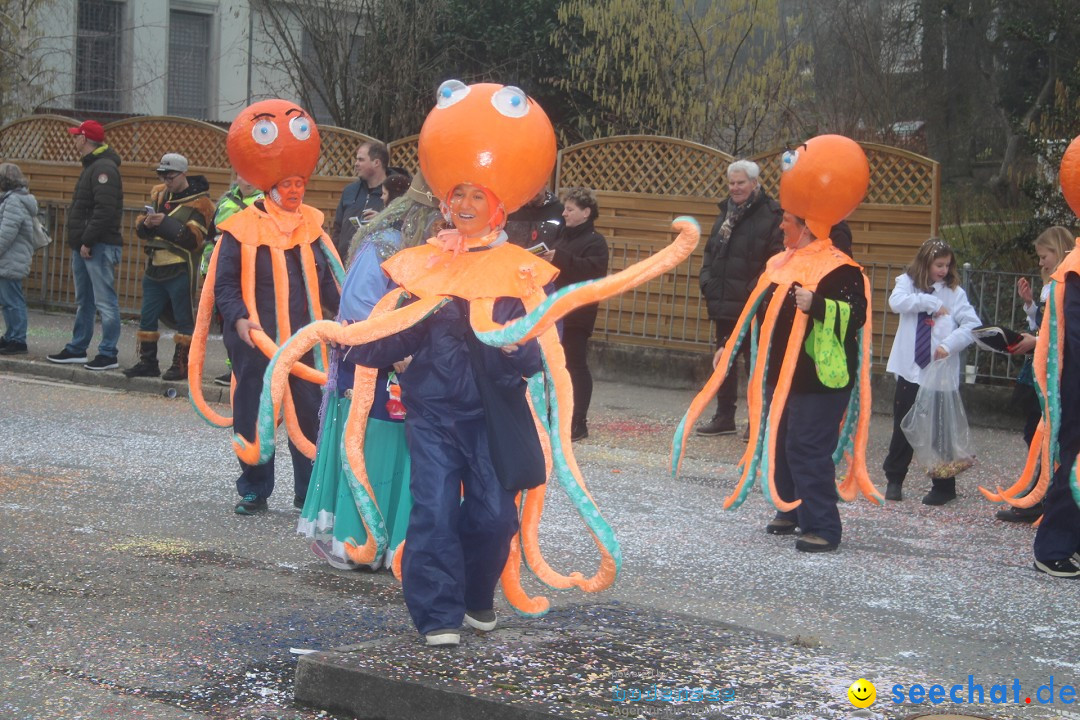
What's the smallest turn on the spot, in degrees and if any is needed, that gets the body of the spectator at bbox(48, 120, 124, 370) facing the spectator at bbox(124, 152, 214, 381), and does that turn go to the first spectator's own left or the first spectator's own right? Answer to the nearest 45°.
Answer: approximately 135° to the first spectator's own left

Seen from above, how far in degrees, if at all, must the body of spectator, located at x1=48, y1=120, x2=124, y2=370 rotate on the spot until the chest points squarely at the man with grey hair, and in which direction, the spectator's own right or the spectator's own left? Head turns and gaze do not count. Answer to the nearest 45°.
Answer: approximately 135° to the spectator's own left

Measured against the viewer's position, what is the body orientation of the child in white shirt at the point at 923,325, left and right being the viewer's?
facing the viewer

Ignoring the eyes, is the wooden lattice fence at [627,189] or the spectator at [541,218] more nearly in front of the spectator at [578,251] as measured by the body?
the spectator

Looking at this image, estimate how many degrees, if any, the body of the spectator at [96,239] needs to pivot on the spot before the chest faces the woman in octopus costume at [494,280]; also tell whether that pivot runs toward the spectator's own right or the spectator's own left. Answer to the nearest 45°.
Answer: approximately 90° to the spectator's own left

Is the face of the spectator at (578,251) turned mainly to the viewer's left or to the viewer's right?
to the viewer's left

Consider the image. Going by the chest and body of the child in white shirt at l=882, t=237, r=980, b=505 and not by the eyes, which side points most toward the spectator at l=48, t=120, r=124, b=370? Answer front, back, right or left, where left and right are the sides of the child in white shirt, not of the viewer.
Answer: right
